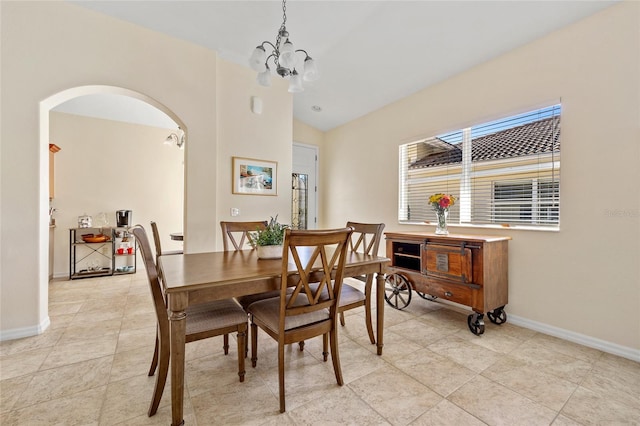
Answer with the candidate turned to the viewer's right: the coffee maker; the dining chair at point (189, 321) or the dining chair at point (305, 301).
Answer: the dining chair at point (189, 321)

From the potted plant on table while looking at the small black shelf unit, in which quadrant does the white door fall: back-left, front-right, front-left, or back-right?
front-right

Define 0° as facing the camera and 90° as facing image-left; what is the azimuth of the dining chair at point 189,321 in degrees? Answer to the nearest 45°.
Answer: approximately 270°

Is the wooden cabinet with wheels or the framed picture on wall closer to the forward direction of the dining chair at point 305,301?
the framed picture on wall

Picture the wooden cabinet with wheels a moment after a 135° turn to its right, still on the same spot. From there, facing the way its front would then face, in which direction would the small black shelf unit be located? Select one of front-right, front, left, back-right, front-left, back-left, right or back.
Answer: left

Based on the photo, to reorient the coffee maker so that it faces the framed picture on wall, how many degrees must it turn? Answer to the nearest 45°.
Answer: approximately 45° to its left

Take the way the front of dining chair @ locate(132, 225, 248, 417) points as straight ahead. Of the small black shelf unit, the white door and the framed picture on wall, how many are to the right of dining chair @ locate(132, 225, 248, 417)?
0

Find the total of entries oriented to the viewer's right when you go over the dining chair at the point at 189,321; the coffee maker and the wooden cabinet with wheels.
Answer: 1

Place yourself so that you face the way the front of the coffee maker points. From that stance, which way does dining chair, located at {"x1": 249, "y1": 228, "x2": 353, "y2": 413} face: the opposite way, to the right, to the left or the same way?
the opposite way

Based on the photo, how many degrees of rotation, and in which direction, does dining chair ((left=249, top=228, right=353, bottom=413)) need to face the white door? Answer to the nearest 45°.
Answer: approximately 45° to its right

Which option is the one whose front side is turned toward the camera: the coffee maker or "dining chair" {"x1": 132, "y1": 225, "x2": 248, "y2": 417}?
the coffee maker

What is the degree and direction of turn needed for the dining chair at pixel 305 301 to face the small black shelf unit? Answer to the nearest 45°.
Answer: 0° — it already faces it

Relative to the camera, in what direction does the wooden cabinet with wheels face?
facing the viewer and to the left of the viewer

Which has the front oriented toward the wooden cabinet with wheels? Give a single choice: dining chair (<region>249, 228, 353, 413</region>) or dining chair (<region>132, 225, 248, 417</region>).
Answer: dining chair (<region>132, 225, 248, 417</region>)

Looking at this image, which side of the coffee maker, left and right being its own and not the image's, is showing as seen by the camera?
front

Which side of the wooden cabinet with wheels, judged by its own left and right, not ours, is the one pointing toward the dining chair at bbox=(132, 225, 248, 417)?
front

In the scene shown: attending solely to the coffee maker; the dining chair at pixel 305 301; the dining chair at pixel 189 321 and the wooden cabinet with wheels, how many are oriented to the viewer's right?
1

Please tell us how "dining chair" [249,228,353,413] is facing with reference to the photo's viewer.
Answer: facing away from the viewer and to the left of the viewer
